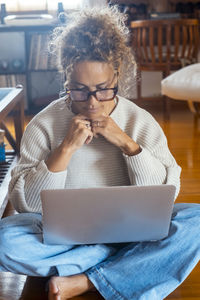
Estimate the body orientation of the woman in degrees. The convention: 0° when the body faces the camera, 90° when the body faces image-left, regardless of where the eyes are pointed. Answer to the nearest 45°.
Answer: approximately 0°

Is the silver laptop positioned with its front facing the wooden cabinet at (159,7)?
yes

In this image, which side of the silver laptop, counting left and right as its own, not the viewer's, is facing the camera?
back
